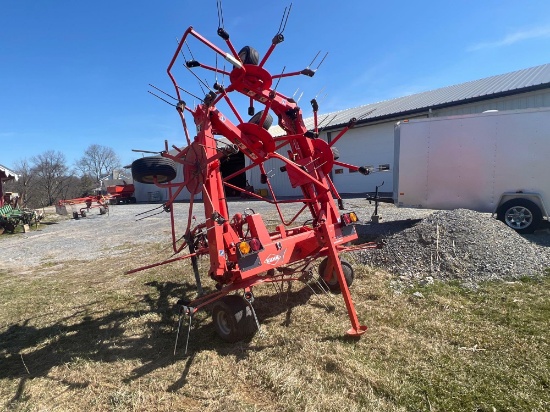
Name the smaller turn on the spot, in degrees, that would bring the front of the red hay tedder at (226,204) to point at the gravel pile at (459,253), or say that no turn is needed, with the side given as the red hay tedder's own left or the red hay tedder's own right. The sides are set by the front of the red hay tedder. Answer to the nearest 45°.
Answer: approximately 135° to the red hay tedder's own right

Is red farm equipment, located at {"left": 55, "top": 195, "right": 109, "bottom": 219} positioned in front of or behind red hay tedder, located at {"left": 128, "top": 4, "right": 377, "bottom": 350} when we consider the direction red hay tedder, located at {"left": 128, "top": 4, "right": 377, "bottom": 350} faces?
in front

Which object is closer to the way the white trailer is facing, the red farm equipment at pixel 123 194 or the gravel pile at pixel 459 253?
the red farm equipment

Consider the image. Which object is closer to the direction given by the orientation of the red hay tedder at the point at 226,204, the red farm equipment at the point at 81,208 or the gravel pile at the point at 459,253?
the red farm equipment

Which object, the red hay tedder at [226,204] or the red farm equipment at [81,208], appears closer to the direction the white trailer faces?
the red farm equipment

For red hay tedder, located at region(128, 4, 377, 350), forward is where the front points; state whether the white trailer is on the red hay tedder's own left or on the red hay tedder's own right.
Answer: on the red hay tedder's own right

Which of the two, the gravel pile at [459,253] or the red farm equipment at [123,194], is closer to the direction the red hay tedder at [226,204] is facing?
the red farm equipment

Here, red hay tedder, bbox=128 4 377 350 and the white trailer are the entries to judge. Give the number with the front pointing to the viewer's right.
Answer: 0

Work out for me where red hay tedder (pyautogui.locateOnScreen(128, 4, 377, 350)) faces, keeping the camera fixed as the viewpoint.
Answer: facing away from the viewer and to the left of the viewer
